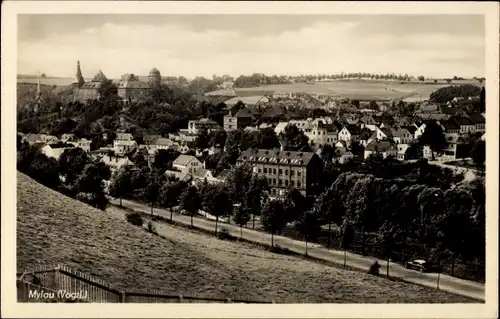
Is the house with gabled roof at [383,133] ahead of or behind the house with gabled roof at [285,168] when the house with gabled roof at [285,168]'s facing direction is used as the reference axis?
behind

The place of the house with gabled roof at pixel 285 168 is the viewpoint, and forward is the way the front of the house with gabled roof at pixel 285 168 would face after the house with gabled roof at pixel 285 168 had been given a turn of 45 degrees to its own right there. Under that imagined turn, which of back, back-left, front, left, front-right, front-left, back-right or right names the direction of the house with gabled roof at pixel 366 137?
back

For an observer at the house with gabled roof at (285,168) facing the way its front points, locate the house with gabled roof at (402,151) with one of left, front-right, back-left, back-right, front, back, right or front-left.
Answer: back-left

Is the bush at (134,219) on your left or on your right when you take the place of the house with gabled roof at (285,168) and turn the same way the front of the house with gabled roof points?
on your right

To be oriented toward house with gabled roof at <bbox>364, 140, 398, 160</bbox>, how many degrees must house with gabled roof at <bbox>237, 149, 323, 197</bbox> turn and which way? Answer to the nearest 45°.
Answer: approximately 135° to its left

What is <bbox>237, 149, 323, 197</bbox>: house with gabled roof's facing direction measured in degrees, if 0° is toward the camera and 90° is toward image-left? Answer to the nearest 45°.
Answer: approximately 45°

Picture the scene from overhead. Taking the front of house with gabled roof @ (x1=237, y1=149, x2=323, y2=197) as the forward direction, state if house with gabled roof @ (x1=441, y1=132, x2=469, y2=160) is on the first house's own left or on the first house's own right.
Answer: on the first house's own left

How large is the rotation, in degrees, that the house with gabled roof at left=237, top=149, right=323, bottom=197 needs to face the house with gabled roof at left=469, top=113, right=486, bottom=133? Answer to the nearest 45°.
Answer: approximately 135° to its left

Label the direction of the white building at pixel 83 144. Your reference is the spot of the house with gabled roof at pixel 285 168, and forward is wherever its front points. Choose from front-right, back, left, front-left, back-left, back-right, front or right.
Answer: front-right

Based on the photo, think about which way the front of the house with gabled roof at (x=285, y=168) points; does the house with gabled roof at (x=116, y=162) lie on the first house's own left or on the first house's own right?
on the first house's own right

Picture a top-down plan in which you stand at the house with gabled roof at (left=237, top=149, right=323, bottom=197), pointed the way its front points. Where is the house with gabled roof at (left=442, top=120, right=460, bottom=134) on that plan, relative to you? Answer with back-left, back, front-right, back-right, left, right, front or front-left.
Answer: back-left

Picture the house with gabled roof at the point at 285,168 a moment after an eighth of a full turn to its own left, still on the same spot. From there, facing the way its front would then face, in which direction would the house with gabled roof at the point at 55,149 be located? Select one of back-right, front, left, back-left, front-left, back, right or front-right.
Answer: right

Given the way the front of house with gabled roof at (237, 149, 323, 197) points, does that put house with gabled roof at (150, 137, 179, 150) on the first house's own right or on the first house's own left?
on the first house's own right
